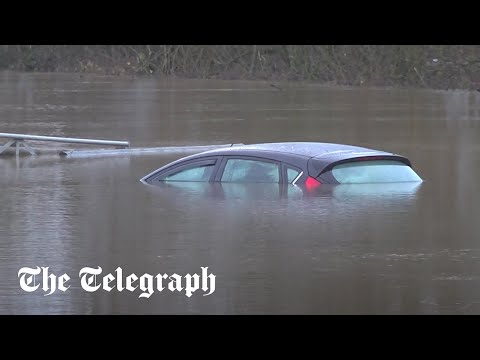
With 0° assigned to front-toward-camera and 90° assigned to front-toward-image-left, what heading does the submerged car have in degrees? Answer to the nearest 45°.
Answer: approximately 135°

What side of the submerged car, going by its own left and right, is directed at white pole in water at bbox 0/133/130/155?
front
